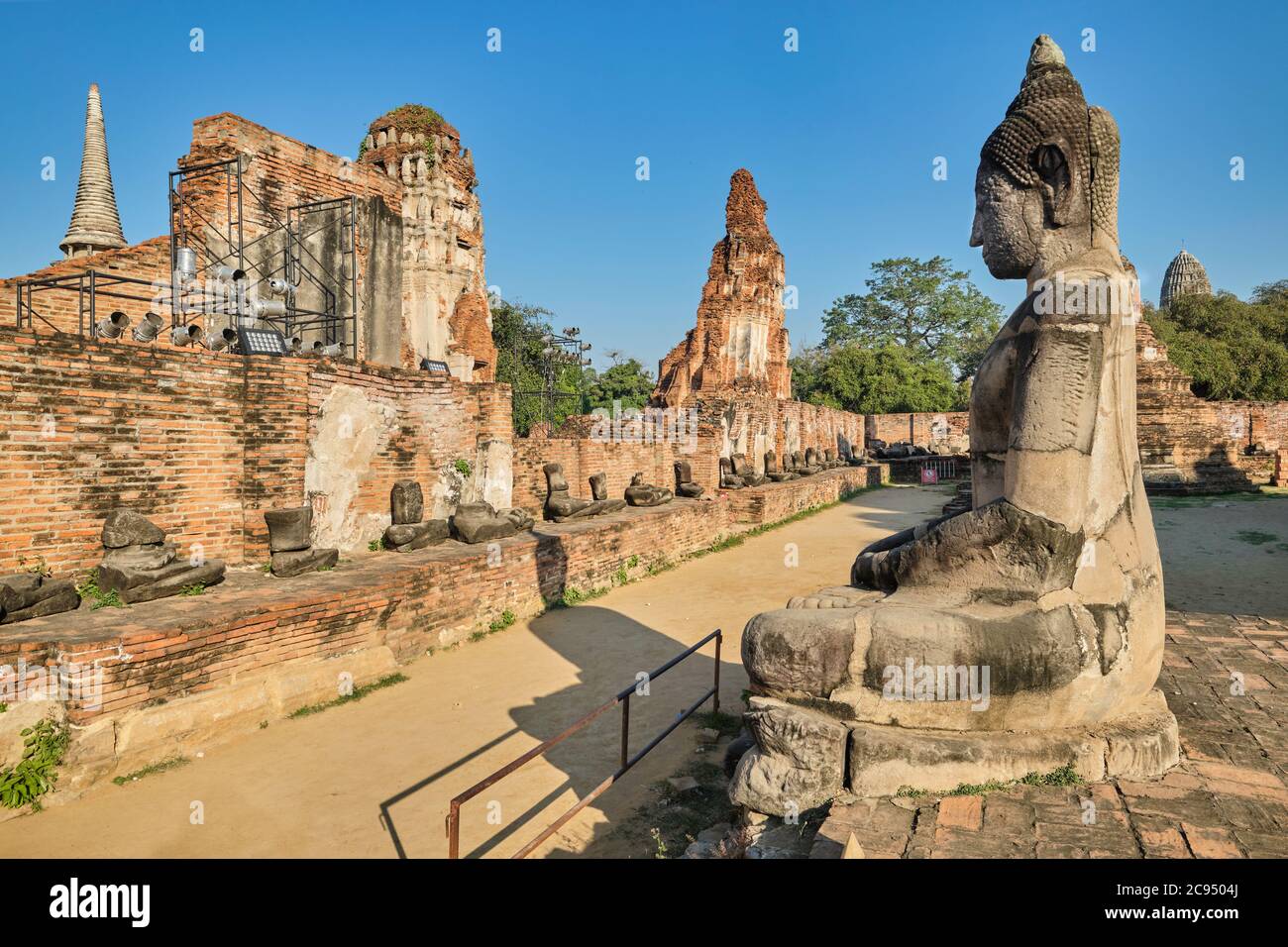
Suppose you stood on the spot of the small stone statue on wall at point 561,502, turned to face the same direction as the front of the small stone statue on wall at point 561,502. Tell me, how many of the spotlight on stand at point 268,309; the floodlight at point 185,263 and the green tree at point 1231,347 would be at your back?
2

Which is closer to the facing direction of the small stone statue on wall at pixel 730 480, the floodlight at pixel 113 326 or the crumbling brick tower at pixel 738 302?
the crumbling brick tower

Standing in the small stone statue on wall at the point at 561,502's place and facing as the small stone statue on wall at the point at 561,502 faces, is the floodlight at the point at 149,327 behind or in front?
behind

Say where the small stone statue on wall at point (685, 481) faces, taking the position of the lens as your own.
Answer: facing to the right of the viewer

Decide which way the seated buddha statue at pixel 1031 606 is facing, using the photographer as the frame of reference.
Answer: facing to the left of the viewer

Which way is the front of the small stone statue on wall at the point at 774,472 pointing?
to the viewer's right

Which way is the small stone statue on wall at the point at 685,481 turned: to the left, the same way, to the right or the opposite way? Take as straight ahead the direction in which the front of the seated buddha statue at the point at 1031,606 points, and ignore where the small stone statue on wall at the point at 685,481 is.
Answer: the opposite way

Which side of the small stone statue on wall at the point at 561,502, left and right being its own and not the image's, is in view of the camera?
right

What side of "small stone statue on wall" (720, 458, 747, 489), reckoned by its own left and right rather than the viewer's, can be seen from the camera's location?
right

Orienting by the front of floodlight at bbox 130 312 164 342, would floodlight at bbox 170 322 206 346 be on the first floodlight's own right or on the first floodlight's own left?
on the first floodlight's own left

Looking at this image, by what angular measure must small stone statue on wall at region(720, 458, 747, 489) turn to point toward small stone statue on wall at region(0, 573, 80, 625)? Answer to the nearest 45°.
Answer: approximately 90° to its right

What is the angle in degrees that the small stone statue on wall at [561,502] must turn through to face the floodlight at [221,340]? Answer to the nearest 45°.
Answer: approximately 135° to its right

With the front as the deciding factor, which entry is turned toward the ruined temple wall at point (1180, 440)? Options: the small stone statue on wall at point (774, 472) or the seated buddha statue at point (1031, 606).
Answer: the small stone statue on wall

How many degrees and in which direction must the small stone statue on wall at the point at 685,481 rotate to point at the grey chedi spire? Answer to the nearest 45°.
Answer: approximately 180°

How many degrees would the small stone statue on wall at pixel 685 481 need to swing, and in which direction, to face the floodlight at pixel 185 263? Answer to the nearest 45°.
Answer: approximately 135° to its right
